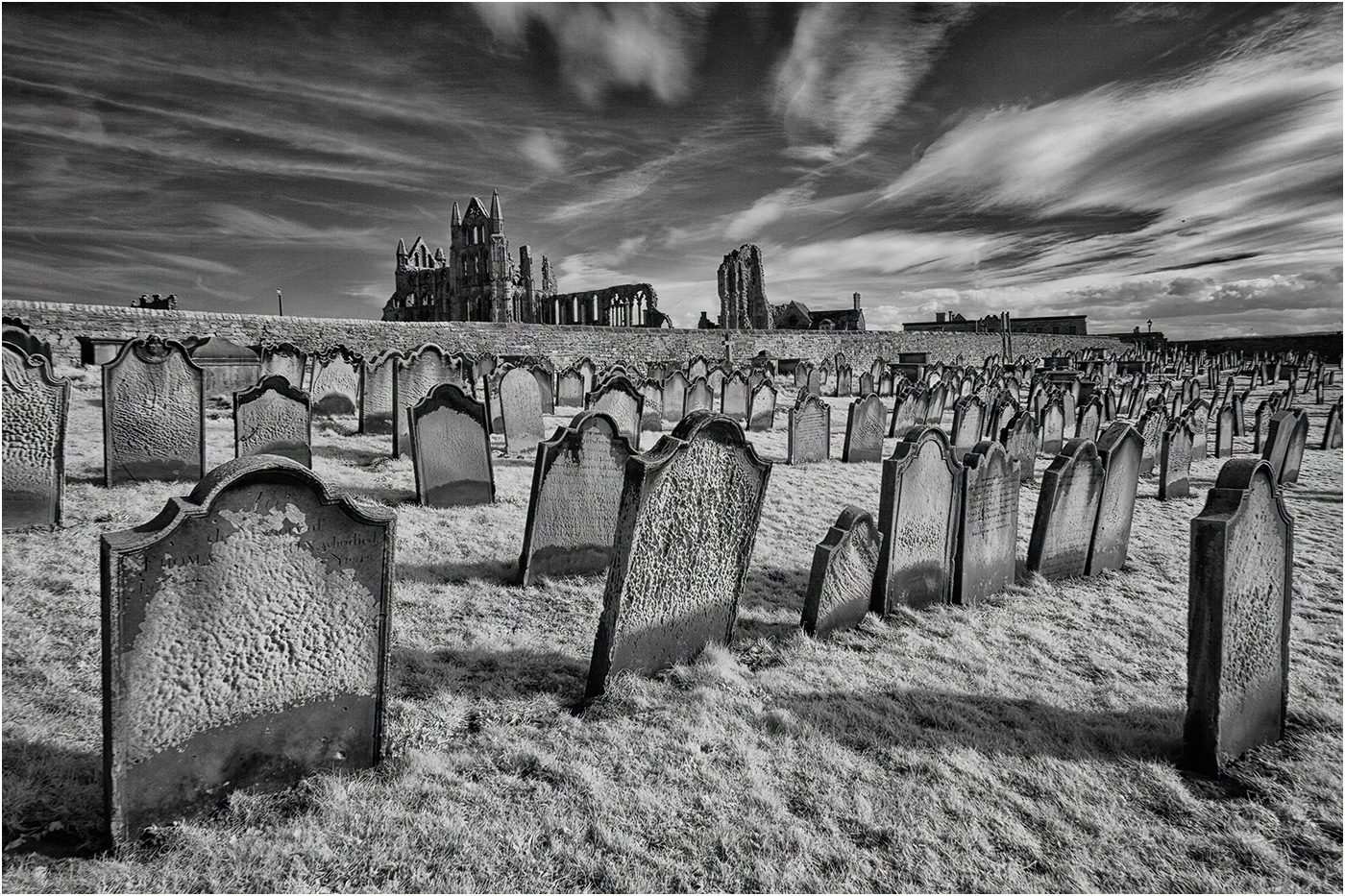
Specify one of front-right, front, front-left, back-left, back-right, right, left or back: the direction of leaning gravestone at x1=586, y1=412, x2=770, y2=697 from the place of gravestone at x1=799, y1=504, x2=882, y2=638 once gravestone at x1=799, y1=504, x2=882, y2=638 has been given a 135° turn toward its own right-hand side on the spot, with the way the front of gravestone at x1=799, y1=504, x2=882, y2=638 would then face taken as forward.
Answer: front-left

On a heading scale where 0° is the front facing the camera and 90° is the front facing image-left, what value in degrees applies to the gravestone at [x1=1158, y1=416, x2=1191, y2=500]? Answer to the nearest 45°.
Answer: approximately 315°

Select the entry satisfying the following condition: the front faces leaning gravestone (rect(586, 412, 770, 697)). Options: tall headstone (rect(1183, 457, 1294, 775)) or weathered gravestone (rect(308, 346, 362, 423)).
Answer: the weathered gravestone

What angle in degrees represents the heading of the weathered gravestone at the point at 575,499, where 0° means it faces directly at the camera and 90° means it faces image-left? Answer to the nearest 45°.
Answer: approximately 315°

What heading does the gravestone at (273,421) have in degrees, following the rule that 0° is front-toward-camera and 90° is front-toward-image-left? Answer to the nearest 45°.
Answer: approximately 0°

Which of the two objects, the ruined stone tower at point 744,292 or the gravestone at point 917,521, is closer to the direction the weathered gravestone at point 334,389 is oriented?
the gravestone

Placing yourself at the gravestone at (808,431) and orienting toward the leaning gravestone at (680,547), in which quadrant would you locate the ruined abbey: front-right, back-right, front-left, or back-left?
back-right
